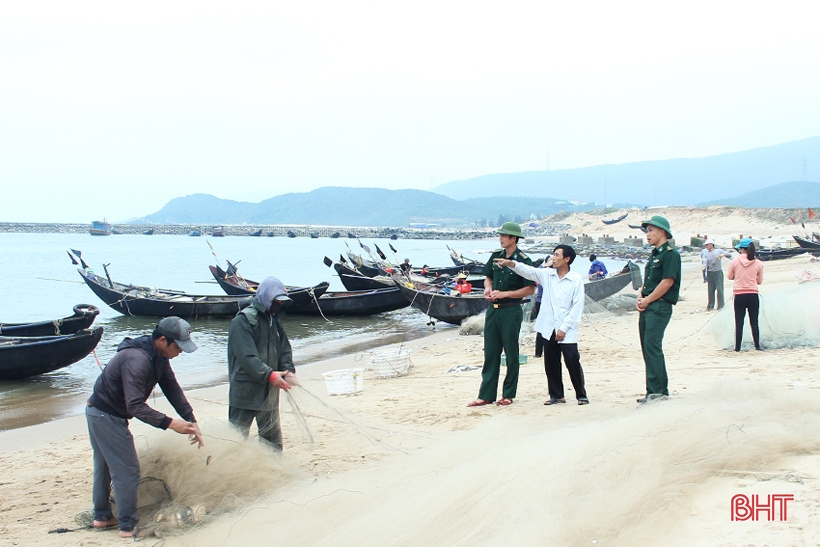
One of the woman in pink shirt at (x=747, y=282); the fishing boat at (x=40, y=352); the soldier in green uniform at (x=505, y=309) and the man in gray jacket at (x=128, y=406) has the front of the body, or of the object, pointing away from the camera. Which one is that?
the woman in pink shirt

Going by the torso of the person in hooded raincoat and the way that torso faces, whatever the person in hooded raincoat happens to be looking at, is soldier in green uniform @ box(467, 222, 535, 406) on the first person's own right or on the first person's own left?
on the first person's own left

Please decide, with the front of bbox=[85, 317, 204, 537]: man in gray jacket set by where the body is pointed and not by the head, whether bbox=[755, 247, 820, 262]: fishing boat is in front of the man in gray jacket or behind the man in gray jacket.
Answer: in front

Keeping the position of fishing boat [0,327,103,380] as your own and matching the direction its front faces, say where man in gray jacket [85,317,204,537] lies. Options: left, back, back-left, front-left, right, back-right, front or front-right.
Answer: right

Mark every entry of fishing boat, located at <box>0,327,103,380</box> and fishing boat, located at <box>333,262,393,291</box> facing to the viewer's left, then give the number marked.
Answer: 1

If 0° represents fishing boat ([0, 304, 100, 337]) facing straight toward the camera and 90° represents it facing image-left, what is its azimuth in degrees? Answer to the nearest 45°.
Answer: approximately 270°

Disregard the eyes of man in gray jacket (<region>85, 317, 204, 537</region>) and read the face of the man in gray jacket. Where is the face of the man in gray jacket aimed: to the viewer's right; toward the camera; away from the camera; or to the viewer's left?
to the viewer's right

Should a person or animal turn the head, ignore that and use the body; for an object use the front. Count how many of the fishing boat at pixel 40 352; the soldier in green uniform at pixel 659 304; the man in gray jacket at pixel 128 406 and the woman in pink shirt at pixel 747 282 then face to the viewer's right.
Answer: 2

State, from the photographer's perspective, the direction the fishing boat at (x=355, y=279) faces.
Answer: facing to the left of the viewer

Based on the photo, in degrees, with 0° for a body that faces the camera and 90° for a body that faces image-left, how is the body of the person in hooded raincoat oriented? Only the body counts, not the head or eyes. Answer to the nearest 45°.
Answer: approximately 315°

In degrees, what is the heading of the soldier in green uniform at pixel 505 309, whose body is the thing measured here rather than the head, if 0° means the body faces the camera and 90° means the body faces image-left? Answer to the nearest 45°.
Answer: approximately 45°

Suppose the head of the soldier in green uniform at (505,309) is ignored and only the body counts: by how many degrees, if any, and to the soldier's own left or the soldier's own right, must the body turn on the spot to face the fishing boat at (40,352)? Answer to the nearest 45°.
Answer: approximately 90° to the soldier's own right

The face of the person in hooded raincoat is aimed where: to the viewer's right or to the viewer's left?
to the viewer's right

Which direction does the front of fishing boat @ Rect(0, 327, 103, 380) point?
to the viewer's right

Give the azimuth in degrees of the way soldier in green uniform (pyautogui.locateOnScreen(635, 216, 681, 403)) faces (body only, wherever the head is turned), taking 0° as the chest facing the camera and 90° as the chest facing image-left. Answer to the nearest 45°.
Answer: approximately 90°

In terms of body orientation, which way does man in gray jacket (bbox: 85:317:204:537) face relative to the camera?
to the viewer's right

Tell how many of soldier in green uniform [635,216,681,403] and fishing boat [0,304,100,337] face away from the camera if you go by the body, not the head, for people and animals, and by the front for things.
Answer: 0

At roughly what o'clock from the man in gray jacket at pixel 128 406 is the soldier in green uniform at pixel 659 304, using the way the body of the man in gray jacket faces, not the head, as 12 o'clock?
The soldier in green uniform is roughly at 12 o'clock from the man in gray jacket.
